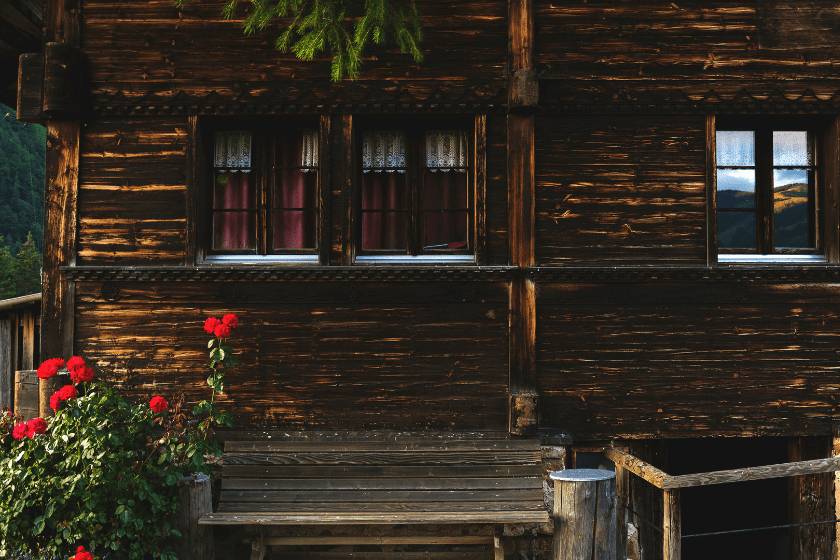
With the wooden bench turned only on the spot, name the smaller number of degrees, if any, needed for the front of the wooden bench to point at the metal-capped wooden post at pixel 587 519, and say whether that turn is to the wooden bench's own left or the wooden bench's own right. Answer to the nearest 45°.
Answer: approximately 45° to the wooden bench's own left

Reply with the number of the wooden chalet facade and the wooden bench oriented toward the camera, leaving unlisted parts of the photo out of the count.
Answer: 2

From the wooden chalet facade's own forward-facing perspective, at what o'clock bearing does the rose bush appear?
The rose bush is roughly at 2 o'clock from the wooden chalet facade.

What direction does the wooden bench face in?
toward the camera

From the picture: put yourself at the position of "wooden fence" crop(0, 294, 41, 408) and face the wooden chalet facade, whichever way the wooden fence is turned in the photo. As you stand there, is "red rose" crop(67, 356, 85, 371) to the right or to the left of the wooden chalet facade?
right

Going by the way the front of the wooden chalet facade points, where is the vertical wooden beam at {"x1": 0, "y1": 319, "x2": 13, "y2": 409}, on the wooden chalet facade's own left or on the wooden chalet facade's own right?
on the wooden chalet facade's own right

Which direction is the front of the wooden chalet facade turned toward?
toward the camera

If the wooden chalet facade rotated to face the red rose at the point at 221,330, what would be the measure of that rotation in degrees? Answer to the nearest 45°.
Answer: approximately 45° to its right

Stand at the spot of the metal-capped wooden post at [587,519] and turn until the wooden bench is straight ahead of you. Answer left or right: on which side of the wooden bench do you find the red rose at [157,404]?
left

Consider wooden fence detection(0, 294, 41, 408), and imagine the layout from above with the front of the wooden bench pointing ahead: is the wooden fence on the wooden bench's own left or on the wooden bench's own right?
on the wooden bench's own right

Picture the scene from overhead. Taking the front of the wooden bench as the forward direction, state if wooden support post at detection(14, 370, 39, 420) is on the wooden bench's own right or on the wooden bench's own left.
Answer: on the wooden bench's own right
